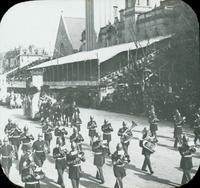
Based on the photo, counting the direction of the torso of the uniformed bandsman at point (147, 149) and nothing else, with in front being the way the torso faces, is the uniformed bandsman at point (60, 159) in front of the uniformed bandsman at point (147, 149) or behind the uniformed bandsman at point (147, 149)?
behind

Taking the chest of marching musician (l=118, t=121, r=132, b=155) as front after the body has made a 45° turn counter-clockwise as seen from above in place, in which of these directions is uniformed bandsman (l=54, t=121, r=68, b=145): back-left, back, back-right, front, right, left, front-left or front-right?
back

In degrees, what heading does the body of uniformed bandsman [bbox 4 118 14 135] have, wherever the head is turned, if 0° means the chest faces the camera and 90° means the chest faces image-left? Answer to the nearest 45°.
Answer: approximately 315°

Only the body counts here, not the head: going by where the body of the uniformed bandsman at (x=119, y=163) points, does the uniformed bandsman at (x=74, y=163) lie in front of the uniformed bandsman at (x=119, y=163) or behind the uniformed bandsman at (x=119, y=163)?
behind

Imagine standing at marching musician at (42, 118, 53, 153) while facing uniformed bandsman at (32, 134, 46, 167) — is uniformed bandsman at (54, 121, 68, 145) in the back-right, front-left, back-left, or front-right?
back-left

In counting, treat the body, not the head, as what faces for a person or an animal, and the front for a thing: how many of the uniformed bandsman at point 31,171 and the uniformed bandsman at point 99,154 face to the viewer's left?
0
